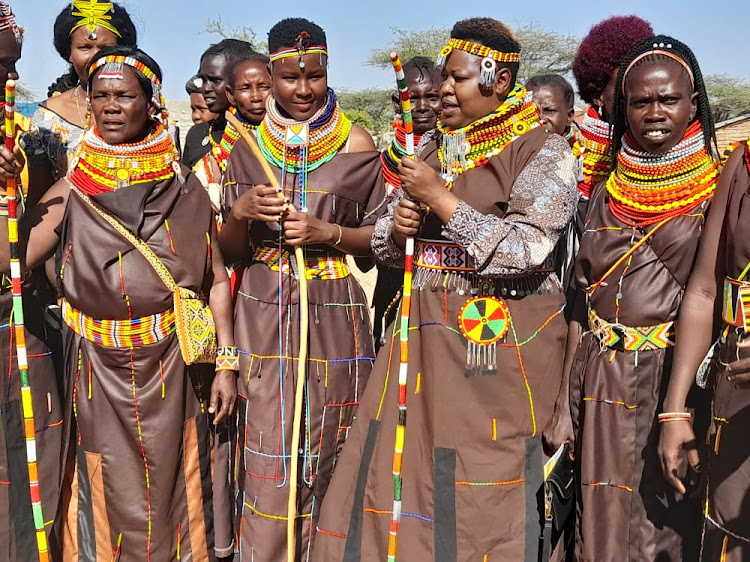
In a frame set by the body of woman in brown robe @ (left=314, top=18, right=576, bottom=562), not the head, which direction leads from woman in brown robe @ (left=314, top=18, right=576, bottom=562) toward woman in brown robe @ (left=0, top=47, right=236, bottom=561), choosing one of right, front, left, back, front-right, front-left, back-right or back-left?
front-right

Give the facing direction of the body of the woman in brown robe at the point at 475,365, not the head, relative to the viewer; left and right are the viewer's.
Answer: facing the viewer and to the left of the viewer

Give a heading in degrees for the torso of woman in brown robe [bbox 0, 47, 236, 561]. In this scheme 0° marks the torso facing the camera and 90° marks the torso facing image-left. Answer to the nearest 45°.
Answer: approximately 0°

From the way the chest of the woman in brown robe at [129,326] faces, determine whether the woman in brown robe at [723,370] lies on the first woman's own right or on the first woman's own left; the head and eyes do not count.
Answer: on the first woman's own left

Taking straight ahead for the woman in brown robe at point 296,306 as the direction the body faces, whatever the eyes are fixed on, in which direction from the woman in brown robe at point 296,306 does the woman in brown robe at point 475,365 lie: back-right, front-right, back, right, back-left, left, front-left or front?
front-left

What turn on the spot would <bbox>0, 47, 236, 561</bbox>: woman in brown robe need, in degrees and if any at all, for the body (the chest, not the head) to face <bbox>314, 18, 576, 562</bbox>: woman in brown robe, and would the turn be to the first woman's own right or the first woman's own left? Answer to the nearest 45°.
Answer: approximately 45° to the first woman's own left

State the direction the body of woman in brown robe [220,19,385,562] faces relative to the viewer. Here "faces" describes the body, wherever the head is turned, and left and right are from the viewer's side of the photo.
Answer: facing the viewer

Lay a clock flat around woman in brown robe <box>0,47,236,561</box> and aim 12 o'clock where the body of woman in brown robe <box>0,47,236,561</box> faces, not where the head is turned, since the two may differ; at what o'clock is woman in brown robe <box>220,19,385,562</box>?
woman in brown robe <box>220,19,385,562</box> is roughly at 9 o'clock from woman in brown robe <box>0,47,236,561</box>.
